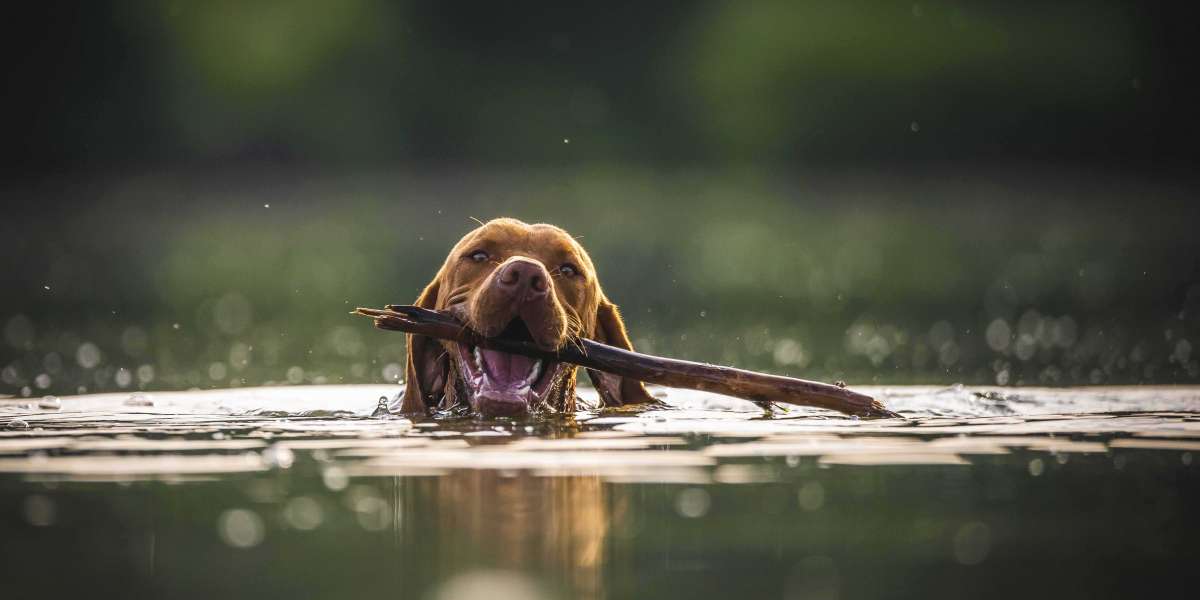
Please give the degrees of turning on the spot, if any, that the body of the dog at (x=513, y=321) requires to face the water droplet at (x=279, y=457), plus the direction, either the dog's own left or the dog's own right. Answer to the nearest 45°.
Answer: approximately 45° to the dog's own right

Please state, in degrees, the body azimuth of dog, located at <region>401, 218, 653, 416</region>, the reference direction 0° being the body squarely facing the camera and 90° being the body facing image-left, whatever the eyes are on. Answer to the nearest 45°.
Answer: approximately 0°

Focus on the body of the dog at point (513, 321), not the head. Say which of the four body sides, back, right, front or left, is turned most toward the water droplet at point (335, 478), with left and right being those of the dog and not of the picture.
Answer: front
